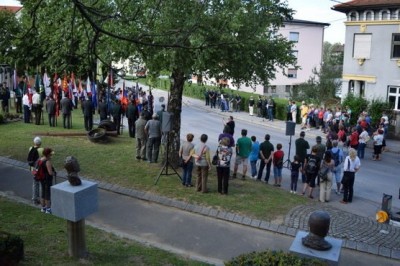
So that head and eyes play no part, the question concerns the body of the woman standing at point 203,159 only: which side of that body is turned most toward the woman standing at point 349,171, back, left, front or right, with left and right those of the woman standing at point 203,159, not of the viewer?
right

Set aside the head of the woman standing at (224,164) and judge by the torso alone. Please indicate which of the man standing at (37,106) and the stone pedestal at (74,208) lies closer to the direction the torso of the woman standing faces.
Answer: the man standing

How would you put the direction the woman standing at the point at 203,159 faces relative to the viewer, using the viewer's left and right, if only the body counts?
facing away from the viewer

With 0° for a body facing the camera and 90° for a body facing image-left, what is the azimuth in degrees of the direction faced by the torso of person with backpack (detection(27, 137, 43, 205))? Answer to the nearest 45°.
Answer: approximately 225°

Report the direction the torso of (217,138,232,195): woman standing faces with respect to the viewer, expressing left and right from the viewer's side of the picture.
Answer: facing away from the viewer

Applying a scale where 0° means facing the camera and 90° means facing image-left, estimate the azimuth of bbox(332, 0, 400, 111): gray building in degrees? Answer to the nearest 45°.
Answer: approximately 45°

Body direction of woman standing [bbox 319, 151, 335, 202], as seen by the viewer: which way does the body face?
away from the camera

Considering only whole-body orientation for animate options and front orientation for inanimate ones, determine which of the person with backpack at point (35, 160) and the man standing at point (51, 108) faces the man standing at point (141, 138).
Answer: the person with backpack

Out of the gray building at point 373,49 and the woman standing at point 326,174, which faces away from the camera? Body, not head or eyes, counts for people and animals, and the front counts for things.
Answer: the woman standing

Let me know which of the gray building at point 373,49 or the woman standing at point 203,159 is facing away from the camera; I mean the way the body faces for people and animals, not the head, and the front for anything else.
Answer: the woman standing
